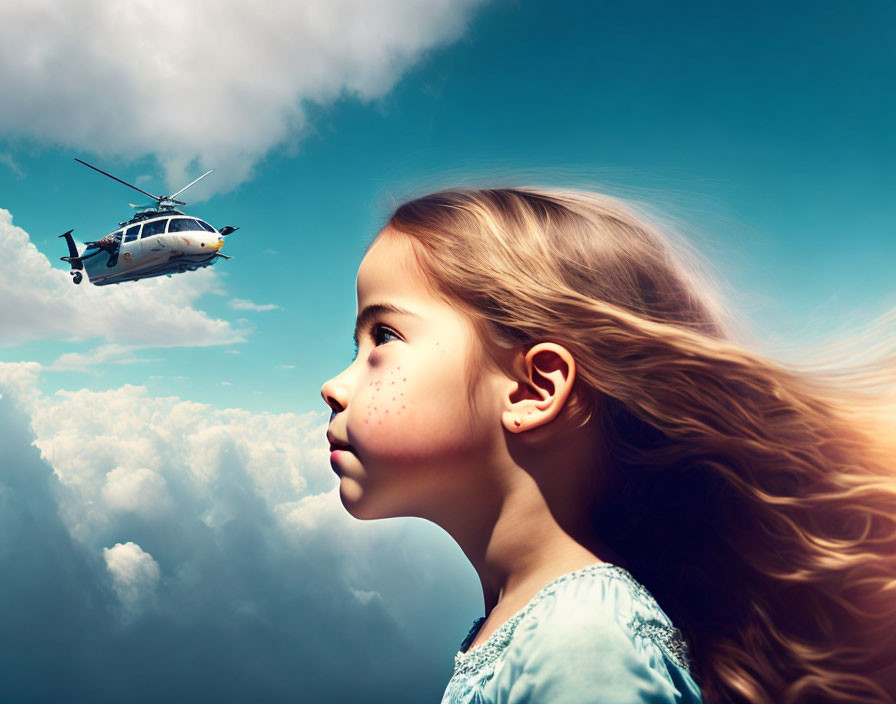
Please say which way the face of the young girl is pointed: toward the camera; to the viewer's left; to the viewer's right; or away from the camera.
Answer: to the viewer's left

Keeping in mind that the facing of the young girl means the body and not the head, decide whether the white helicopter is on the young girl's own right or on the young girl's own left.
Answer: on the young girl's own right

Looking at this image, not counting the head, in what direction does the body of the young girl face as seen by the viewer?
to the viewer's left
